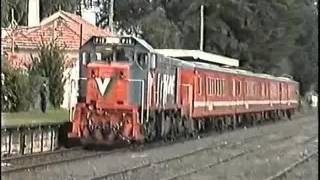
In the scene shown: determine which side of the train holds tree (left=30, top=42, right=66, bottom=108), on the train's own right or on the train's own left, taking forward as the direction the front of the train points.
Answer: on the train's own right

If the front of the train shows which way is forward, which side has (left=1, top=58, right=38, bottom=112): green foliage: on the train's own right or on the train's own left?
on the train's own right

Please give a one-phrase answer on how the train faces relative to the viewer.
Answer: facing the viewer and to the left of the viewer
